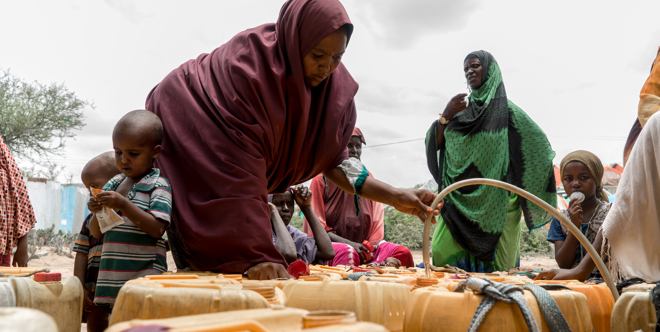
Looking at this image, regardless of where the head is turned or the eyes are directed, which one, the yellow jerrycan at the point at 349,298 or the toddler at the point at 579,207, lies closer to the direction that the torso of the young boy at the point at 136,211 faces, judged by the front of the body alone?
the yellow jerrycan

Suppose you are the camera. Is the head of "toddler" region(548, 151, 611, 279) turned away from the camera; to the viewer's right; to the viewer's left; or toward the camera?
toward the camera

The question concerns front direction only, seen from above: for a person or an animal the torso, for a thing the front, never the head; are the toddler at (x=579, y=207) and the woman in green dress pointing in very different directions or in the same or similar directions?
same or similar directions

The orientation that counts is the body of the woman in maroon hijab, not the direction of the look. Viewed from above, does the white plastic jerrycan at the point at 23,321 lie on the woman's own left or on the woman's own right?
on the woman's own right

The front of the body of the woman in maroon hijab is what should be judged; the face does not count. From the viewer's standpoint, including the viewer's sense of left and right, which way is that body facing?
facing the viewer and to the right of the viewer

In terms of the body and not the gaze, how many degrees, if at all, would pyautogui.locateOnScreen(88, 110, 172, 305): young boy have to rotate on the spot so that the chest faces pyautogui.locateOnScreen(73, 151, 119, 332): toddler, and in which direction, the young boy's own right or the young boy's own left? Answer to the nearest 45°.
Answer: approximately 135° to the young boy's own right

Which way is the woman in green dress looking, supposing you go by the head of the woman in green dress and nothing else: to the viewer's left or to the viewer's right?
to the viewer's left

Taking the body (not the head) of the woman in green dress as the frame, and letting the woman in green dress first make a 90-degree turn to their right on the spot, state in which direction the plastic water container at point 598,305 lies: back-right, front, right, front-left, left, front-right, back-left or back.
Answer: back-left

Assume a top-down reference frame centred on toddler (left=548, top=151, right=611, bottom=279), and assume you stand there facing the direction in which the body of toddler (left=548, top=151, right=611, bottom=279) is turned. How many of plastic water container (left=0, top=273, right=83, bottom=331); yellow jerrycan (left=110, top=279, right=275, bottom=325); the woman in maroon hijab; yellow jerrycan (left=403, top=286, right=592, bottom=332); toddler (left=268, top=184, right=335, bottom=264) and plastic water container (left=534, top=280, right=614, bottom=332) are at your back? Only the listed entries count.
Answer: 0

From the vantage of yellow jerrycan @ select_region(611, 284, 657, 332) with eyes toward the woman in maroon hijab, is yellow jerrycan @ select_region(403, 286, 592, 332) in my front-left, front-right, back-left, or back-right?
front-left

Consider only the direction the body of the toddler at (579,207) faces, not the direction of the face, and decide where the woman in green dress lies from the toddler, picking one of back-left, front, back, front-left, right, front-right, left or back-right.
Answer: right
